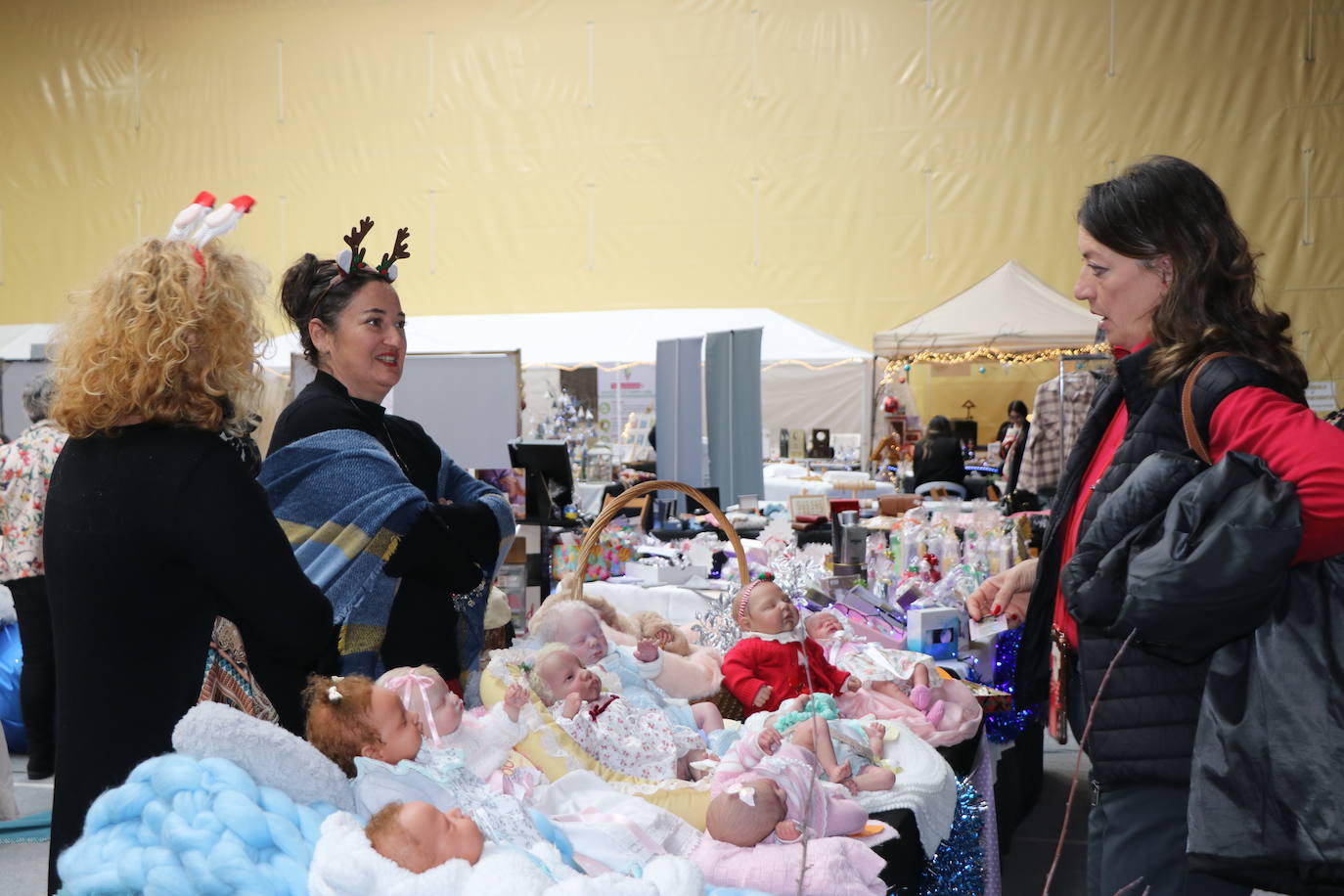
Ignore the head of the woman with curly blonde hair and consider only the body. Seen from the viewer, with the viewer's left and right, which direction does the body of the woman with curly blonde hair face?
facing away from the viewer and to the right of the viewer

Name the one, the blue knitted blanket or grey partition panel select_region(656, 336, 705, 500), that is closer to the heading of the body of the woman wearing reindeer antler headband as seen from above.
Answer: the blue knitted blanket

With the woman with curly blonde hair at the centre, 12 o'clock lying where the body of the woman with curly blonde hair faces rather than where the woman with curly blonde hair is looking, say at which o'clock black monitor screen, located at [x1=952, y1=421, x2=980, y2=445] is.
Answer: The black monitor screen is roughly at 12 o'clock from the woman with curly blonde hair.

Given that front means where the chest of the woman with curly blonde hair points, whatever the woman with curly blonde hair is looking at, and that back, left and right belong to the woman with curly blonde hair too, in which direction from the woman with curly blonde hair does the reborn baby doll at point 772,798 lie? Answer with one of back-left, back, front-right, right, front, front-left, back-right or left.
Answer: front-right

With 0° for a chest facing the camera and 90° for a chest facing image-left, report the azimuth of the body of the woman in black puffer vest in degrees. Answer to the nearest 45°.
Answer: approximately 90°

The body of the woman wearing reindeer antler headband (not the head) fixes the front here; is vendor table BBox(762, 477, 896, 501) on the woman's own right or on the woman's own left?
on the woman's own left

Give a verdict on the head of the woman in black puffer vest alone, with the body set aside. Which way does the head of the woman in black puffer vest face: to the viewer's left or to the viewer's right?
to the viewer's left

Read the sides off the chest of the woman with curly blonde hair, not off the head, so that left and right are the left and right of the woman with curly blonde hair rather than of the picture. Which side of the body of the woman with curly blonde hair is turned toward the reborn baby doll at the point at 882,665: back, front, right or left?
front
